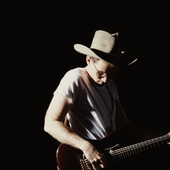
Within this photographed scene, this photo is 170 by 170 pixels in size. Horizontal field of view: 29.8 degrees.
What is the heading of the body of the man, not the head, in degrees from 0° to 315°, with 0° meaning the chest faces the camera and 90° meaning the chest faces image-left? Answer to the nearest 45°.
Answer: approximately 315°

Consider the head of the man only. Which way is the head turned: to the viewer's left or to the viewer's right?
to the viewer's right
